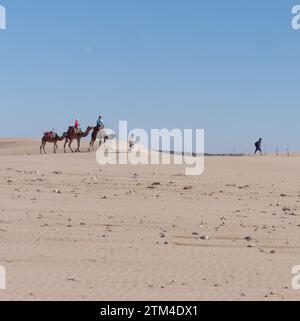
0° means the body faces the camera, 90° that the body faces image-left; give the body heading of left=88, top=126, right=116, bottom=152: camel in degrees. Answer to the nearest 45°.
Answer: approximately 270°
